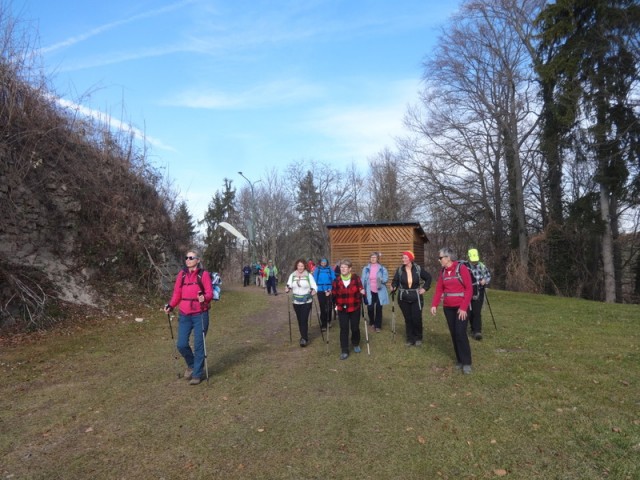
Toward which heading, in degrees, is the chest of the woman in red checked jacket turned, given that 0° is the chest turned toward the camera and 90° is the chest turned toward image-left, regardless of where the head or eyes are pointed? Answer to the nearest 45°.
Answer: approximately 0°

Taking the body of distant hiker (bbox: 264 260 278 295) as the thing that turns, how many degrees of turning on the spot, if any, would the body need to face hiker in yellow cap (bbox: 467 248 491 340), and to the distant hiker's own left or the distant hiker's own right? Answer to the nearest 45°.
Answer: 0° — they already face them

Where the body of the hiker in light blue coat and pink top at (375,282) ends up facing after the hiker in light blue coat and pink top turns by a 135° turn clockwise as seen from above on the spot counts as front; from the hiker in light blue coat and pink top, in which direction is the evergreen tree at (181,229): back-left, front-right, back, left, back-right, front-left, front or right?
front

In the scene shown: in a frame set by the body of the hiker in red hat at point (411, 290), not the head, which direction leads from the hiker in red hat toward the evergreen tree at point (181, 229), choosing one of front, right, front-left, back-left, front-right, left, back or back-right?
back-right

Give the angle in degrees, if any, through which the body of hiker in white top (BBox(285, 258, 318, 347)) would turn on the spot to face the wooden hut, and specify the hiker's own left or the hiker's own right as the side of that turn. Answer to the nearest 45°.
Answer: approximately 180°

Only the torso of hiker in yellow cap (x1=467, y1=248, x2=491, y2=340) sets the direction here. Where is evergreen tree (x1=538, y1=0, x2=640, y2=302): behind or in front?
behind

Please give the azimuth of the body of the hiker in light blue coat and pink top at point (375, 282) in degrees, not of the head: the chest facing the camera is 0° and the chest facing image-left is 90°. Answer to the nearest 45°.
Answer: approximately 0°

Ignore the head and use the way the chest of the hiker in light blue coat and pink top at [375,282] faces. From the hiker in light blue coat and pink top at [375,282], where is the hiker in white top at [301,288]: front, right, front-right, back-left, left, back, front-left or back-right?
front-right

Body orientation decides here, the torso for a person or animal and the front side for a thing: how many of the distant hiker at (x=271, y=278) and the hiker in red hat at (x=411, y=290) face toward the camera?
2
